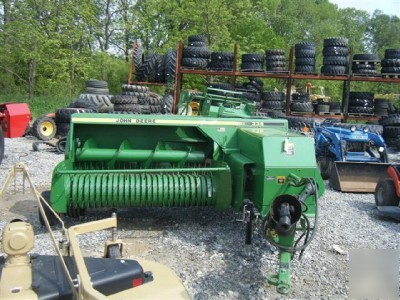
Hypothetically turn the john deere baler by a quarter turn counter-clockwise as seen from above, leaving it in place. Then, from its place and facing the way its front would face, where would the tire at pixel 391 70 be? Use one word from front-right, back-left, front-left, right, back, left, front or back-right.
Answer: front-left

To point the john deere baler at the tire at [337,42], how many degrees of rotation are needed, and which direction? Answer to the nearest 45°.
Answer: approximately 135° to its left

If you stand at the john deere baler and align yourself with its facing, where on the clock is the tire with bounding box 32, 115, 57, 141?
The tire is roughly at 5 o'clock from the john deere baler.

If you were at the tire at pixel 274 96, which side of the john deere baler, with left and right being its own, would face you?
back

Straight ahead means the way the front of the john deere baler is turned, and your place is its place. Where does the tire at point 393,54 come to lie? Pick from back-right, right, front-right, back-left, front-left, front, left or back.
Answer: back-left

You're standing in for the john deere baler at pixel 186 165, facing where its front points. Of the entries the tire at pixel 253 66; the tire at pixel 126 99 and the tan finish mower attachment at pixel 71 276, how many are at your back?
2

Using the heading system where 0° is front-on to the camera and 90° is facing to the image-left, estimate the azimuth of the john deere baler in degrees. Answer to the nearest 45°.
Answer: approximately 0°
